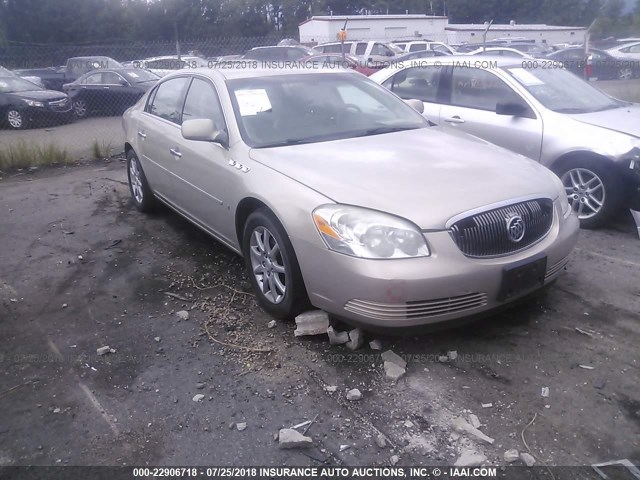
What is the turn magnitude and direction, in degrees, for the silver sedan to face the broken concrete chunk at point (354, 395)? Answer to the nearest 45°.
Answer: approximately 45° to its right

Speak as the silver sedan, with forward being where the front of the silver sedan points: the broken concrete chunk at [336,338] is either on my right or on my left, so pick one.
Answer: on my right

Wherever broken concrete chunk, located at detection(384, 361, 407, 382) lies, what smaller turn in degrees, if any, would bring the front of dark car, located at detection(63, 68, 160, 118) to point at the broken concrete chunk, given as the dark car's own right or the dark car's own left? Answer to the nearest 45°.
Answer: approximately 45° to the dark car's own right

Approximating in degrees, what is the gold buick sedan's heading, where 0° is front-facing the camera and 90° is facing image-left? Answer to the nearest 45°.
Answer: approximately 315°

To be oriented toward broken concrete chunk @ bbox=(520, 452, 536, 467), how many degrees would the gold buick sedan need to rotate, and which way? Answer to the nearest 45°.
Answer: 0° — it already faces it

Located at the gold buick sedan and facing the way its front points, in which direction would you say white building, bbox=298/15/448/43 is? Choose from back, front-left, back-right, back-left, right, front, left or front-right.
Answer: back-left

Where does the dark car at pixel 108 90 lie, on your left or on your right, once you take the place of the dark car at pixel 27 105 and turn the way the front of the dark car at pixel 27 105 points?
on your left

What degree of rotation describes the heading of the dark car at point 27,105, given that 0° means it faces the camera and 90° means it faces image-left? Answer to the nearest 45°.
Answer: approximately 315°
